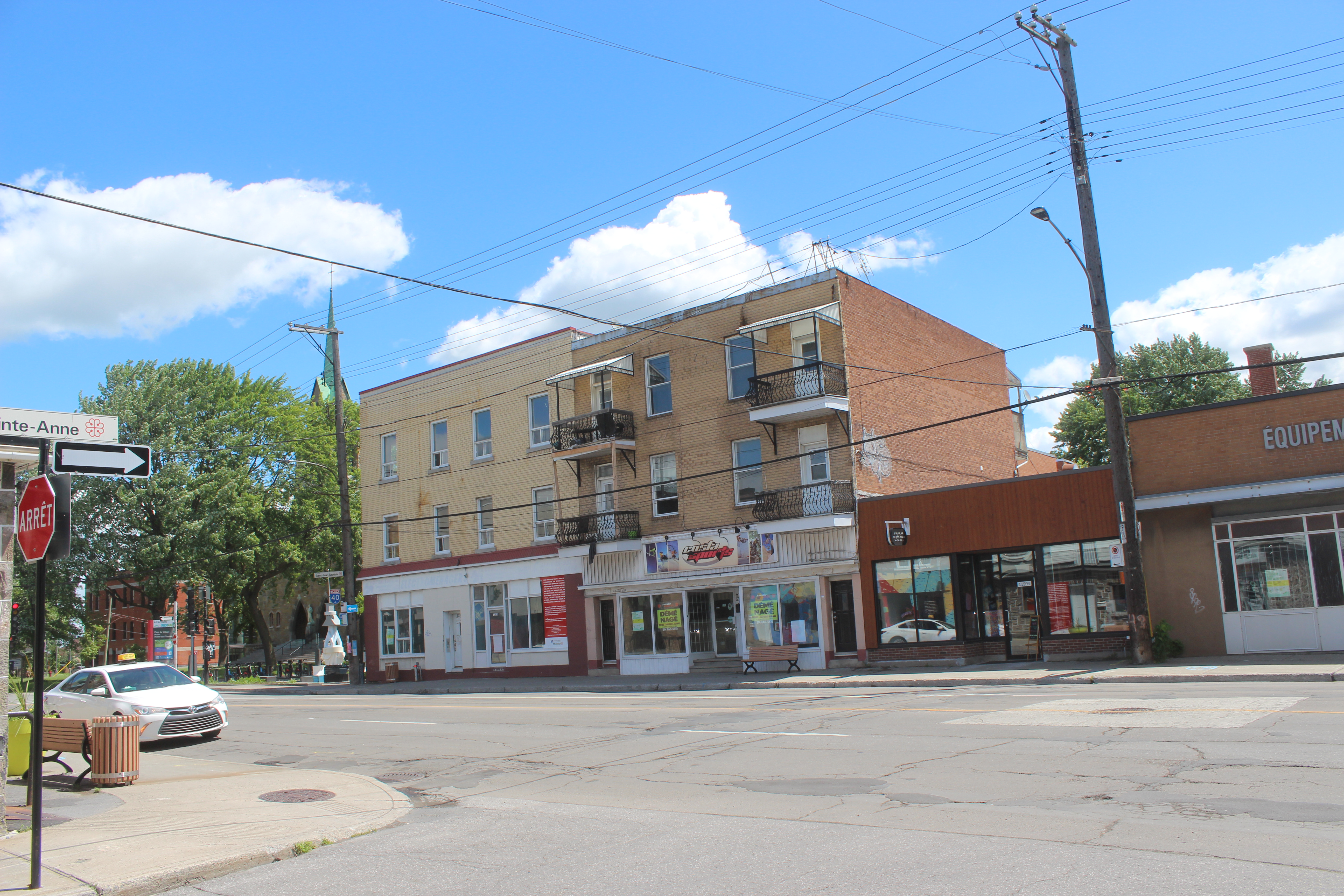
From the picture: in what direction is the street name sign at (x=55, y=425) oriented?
toward the camera

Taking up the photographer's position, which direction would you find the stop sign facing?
facing the viewer and to the left of the viewer

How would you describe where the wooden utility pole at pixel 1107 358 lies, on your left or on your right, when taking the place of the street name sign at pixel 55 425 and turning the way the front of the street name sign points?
on your left

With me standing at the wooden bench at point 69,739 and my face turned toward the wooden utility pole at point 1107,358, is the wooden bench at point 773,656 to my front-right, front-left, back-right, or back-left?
front-left

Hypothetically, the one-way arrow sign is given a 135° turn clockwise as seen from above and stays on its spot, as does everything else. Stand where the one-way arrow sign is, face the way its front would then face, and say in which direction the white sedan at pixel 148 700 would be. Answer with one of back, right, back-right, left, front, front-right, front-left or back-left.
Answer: front-right

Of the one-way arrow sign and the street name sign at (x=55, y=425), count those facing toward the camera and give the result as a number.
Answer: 2

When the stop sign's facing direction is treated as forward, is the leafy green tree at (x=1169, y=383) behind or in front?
behind

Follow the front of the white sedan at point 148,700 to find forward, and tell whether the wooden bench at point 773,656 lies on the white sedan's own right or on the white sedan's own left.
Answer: on the white sedan's own left

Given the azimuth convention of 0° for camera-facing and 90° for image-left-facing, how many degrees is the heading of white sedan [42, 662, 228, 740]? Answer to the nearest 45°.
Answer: approximately 315°

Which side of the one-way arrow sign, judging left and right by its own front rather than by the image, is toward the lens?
front

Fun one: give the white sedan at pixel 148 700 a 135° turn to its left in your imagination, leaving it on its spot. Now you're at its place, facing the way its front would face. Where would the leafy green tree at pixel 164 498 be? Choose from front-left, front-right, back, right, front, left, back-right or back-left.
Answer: front

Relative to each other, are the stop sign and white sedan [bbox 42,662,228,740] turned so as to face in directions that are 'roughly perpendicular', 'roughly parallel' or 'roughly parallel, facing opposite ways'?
roughly perpendicular

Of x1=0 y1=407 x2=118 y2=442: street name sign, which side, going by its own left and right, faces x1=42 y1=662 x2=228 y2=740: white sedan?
back

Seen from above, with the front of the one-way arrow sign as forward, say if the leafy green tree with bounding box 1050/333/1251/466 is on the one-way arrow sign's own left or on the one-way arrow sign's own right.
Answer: on the one-way arrow sign's own left
